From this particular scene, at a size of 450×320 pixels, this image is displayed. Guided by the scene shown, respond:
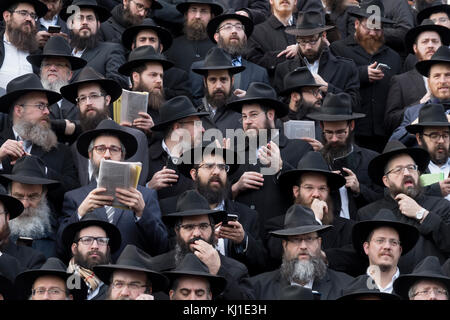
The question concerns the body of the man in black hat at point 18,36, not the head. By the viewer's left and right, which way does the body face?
facing the viewer and to the right of the viewer

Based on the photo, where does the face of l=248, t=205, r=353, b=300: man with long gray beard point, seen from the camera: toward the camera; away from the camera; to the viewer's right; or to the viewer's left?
toward the camera

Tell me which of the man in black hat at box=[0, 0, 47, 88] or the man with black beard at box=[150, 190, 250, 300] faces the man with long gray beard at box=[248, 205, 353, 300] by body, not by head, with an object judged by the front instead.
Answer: the man in black hat

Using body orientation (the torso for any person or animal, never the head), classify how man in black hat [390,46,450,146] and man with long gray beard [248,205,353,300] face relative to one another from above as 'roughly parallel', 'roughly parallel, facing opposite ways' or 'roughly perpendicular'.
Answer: roughly parallel

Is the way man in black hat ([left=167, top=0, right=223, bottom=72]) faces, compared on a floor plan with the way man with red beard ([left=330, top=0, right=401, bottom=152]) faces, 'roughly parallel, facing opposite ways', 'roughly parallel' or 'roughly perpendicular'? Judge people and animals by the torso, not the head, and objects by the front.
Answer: roughly parallel

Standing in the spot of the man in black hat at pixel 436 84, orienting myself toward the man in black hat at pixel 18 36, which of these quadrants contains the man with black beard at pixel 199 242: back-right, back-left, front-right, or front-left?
front-left

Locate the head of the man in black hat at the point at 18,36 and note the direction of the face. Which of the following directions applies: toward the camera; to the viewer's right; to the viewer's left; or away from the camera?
toward the camera

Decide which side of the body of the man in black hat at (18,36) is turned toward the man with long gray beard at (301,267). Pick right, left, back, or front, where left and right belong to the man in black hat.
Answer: front

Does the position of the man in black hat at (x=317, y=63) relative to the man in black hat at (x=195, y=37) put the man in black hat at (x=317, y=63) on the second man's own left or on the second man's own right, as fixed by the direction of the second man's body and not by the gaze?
on the second man's own left

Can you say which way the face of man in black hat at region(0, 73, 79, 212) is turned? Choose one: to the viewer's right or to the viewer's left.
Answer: to the viewer's right

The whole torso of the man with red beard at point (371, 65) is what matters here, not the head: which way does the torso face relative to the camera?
toward the camera

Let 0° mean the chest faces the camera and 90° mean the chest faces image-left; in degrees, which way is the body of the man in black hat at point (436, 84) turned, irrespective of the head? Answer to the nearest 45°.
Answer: approximately 0°

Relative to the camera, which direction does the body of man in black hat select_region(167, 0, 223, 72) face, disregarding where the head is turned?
toward the camera
